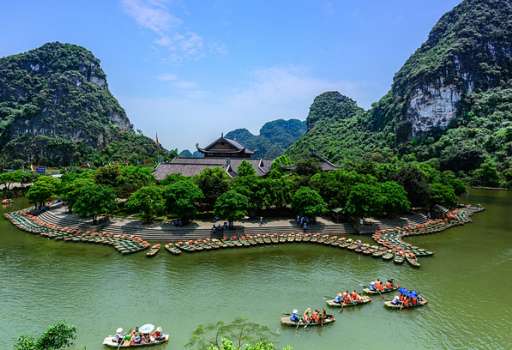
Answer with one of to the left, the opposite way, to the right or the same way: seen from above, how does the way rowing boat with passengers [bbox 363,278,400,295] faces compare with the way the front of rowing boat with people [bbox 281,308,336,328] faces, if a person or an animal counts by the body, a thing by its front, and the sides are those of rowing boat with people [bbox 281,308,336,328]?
the same way

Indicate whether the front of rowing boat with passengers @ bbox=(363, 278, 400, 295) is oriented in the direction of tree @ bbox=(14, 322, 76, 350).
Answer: no

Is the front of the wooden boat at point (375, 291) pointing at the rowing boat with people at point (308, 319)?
no

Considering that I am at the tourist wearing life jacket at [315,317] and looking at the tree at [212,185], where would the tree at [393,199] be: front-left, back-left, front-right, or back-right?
front-right

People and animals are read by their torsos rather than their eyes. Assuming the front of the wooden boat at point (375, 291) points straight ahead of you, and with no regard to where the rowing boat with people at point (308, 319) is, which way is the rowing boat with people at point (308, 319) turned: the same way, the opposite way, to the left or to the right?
the same way

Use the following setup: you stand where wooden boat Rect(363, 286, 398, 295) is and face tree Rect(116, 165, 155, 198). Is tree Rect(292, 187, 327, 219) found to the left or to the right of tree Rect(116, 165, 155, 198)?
right
